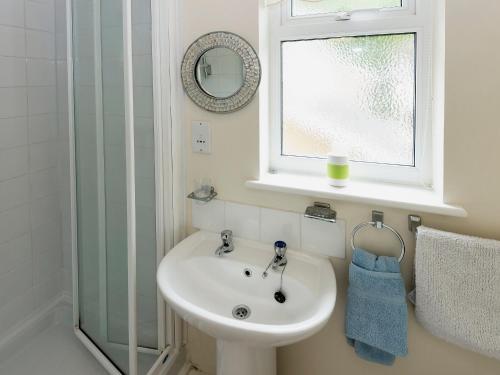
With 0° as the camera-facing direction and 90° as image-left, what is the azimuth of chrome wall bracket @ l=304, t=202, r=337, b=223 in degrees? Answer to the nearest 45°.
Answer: approximately 0°

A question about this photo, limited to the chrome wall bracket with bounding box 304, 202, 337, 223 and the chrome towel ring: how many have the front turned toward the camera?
2

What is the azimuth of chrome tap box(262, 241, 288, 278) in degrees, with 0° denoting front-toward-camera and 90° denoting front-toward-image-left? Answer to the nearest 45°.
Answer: approximately 45°
